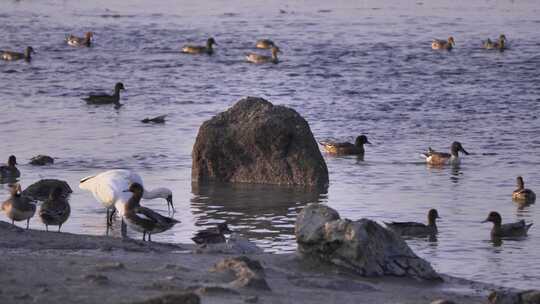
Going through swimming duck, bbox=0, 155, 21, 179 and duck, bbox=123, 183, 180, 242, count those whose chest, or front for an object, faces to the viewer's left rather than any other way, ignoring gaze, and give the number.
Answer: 1

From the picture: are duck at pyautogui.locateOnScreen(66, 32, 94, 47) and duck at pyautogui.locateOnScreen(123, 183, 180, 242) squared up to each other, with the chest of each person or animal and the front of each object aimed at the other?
no

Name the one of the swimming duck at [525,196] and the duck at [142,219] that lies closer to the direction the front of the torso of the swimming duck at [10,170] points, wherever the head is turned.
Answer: the swimming duck

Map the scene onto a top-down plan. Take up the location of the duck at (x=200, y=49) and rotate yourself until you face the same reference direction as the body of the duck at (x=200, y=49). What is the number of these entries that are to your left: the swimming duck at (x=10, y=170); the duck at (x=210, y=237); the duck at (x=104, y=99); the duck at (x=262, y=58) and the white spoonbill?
0

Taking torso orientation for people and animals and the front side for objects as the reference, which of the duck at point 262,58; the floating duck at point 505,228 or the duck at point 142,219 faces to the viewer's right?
the duck at point 262,58

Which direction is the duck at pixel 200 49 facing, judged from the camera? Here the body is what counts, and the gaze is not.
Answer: to the viewer's right

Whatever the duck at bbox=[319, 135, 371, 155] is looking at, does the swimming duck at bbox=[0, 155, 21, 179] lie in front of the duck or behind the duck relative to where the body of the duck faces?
behind

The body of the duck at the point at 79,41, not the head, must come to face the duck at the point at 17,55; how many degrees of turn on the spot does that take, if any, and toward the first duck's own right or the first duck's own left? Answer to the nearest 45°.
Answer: approximately 135° to the first duck's own right

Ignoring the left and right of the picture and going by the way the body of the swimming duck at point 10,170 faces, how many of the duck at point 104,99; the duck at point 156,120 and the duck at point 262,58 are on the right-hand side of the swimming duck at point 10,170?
0

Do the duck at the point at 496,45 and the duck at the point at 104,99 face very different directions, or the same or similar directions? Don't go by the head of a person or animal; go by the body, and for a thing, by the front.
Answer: same or similar directions

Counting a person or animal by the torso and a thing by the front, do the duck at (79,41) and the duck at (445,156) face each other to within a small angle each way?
no

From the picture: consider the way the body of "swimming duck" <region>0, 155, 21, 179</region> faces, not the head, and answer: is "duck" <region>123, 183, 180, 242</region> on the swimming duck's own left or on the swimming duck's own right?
on the swimming duck's own right

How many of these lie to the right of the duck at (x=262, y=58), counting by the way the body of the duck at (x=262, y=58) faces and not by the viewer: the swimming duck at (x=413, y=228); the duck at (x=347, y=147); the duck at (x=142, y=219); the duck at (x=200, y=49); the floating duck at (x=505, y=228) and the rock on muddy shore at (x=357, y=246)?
5

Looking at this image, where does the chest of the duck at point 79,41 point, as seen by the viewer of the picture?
to the viewer's right

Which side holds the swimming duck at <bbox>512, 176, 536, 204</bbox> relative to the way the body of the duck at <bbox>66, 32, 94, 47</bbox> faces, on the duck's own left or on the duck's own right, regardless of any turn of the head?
on the duck's own right

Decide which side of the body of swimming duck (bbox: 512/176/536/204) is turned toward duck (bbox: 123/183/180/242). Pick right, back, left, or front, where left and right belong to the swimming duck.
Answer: front

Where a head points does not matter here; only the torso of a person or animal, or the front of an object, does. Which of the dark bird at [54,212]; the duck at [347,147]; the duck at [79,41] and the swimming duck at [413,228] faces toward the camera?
the dark bird

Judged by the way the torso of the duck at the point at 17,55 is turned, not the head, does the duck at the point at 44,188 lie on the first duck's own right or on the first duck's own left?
on the first duck's own right

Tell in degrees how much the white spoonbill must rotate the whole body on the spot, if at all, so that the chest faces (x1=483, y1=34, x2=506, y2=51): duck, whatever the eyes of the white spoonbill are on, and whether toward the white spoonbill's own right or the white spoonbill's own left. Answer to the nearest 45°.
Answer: approximately 45° to the white spoonbill's own left

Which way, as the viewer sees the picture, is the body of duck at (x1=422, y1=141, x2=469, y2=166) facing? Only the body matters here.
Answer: to the viewer's right

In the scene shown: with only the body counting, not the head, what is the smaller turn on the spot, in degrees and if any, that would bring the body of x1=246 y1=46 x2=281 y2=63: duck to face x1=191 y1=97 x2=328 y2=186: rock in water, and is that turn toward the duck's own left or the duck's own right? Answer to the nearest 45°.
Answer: approximately 90° to the duck's own right

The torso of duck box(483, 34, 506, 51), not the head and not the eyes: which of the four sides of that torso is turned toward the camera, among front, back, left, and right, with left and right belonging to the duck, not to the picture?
right
